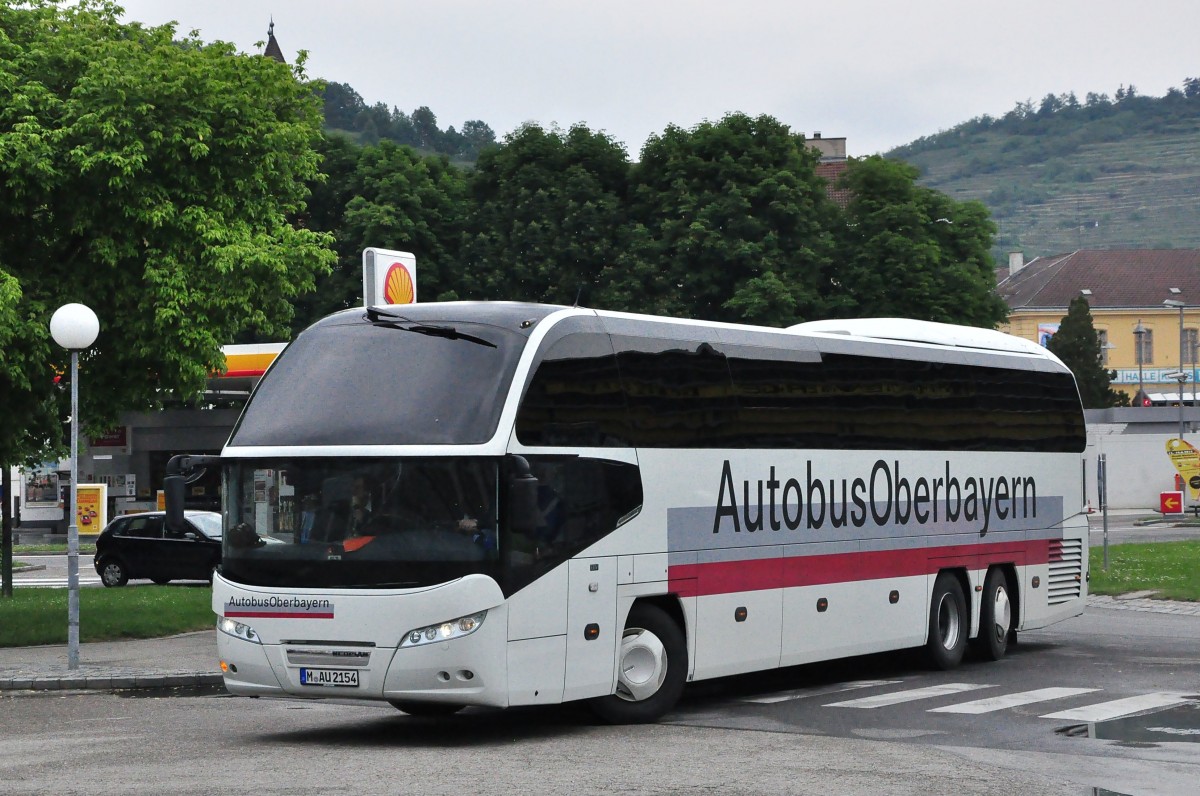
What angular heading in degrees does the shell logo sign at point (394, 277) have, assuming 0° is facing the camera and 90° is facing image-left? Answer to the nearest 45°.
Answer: approximately 315°

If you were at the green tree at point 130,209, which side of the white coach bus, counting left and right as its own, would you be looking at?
right

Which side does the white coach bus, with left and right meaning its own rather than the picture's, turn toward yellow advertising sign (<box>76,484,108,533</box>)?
right

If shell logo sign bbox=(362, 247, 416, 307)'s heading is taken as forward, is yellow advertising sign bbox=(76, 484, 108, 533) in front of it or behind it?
behind

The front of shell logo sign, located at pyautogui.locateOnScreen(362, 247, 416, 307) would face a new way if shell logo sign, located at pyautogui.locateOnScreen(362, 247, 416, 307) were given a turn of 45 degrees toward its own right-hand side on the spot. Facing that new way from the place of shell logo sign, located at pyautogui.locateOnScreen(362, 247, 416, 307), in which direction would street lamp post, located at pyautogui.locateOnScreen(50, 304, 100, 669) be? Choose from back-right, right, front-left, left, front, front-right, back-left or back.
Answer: front-right

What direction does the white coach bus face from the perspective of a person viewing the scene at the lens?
facing the viewer and to the left of the viewer

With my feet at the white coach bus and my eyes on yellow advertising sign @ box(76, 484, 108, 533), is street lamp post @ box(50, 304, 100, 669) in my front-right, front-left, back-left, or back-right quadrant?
front-left

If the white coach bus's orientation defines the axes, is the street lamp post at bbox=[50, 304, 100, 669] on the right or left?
on its right
